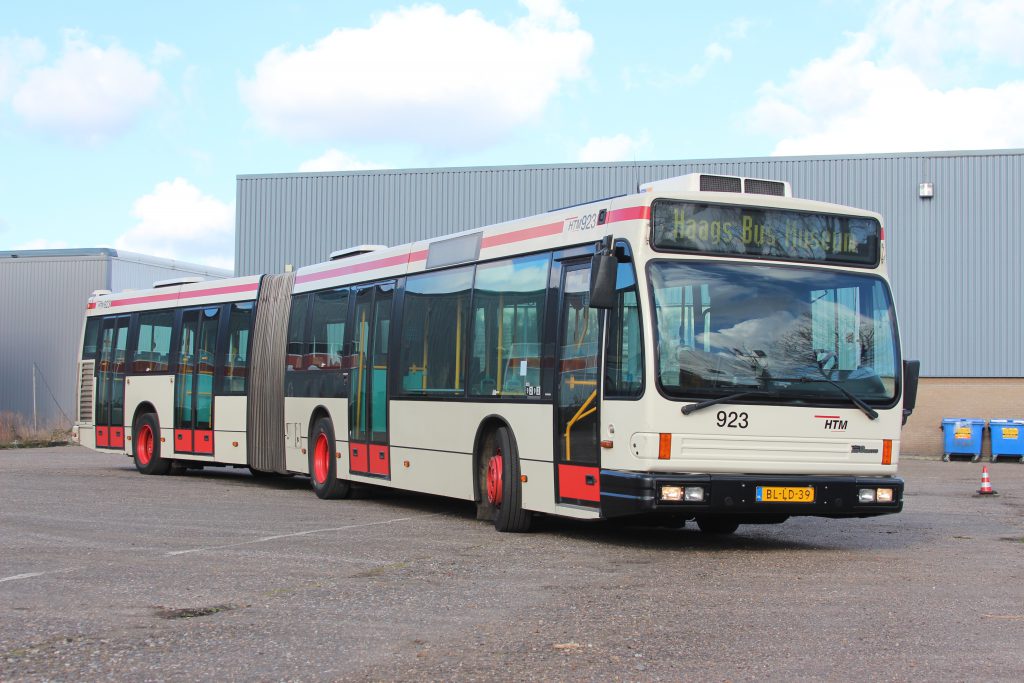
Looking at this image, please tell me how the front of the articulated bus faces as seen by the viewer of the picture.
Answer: facing the viewer and to the right of the viewer

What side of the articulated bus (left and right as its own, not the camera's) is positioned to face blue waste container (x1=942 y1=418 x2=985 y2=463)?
left

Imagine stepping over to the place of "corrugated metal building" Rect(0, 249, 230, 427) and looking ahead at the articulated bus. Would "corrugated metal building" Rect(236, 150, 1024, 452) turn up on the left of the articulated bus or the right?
left

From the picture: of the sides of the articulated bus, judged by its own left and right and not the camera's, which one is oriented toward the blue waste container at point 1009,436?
left

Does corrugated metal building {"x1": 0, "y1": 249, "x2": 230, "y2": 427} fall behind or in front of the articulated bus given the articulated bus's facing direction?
behind
